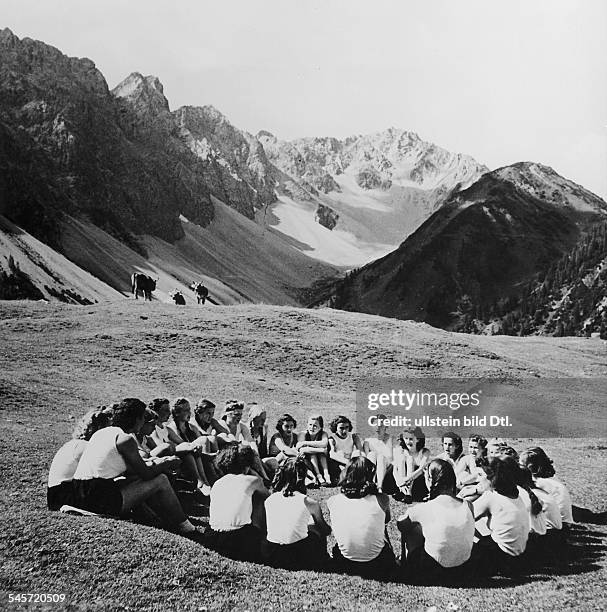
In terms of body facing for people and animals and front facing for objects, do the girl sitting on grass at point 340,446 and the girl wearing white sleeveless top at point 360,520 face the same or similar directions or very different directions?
very different directions

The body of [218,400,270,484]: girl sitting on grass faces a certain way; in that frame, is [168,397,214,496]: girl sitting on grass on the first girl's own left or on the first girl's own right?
on the first girl's own right

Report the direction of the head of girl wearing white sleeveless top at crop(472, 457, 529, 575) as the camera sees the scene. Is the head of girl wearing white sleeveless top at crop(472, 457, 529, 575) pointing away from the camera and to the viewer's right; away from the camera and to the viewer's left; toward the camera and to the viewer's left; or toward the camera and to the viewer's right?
away from the camera and to the viewer's left

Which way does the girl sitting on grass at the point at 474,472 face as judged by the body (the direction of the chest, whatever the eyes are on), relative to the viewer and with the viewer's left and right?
facing the viewer and to the left of the viewer

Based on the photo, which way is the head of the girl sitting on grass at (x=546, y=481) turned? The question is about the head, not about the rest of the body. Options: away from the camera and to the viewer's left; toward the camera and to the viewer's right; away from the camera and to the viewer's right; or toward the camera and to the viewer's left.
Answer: away from the camera and to the viewer's left

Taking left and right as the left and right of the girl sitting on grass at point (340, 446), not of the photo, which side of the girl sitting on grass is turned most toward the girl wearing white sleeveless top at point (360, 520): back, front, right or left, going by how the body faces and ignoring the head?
front

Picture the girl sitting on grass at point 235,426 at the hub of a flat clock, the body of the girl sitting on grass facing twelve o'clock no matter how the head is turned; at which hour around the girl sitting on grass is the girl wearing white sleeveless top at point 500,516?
The girl wearing white sleeveless top is roughly at 12 o'clock from the girl sitting on grass.

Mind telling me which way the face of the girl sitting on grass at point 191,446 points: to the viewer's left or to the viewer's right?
to the viewer's right

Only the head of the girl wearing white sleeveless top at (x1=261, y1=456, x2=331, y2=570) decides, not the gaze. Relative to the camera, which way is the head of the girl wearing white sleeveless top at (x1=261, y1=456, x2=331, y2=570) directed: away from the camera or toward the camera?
away from the camera

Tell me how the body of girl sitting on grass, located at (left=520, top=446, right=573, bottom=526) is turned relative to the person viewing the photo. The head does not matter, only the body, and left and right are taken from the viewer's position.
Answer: facing to the left of the viewer

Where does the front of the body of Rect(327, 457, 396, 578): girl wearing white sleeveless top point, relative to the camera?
away from the camera

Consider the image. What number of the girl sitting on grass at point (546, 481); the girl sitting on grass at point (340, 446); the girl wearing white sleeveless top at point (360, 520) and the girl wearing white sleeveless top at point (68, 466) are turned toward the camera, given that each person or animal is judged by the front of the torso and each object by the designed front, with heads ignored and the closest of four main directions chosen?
1

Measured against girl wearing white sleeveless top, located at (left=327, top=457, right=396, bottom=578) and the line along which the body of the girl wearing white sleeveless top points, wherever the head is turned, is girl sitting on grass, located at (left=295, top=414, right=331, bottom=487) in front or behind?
in front

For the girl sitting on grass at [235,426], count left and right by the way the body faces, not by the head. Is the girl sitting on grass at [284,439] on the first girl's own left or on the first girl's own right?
on the first girl's own left

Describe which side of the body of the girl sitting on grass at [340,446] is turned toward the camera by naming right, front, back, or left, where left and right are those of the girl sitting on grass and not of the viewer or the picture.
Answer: front

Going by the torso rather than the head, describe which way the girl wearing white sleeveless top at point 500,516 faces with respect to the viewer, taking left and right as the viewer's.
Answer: facing away from the viewer and to the left of the viewer

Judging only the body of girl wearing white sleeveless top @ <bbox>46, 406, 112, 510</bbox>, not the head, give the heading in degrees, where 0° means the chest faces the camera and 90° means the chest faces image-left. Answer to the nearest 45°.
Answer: approximately 270°

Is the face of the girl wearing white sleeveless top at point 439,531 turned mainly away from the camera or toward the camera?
away from the camera
